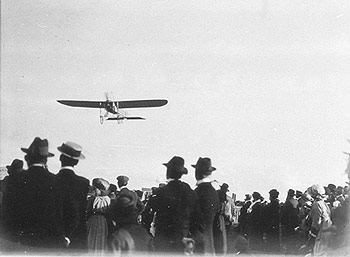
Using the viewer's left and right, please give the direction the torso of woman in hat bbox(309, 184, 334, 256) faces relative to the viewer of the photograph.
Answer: facing away from the viewer and to the left of the viewer

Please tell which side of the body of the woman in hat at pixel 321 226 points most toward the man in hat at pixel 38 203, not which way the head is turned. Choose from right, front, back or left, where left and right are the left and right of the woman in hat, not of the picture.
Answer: left

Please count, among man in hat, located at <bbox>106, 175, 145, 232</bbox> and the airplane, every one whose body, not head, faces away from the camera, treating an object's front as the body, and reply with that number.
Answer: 1

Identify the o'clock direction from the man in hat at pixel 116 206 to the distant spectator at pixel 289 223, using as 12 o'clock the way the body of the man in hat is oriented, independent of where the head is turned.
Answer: The distant spectator is roughly at 3 o'clock from the man in hat.

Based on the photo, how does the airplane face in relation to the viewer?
toward the camera

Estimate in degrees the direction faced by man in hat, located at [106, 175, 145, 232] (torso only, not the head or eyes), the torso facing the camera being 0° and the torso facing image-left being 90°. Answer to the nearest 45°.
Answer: approximately 180°

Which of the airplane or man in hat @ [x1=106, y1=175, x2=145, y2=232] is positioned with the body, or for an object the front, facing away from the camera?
the man in hat

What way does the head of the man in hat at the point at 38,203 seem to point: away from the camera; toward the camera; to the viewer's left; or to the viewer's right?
away from the camera

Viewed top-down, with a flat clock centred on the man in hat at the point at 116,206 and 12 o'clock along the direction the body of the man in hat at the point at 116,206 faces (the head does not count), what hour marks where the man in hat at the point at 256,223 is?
the man in hat at the point at 256,223 is roughly at 3 o'clock from the man in hat at the point at 116,206.
